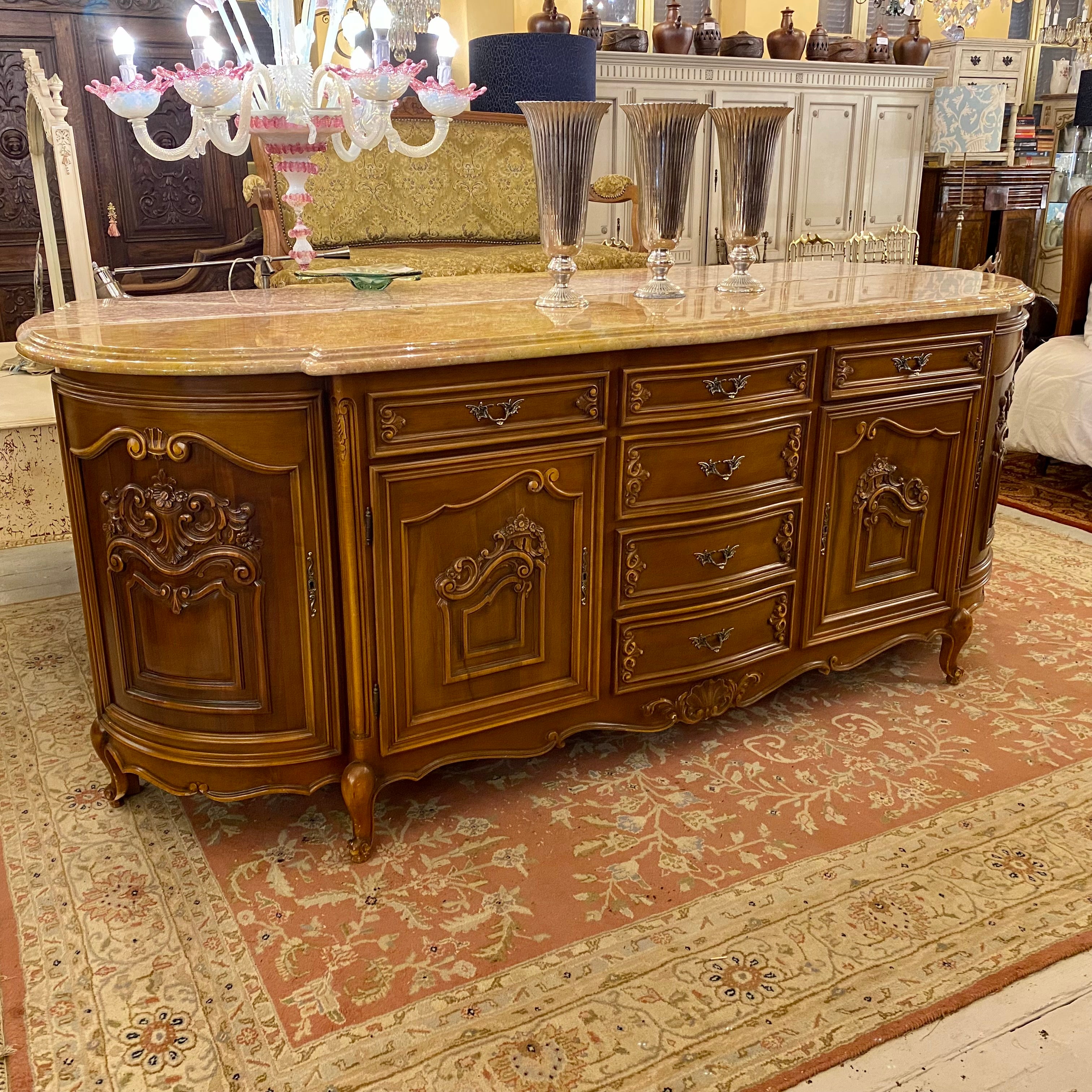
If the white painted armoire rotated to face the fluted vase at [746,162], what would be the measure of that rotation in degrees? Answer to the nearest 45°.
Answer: approximately 45° to its right

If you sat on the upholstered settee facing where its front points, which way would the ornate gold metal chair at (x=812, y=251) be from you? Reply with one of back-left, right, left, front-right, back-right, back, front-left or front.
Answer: back-left

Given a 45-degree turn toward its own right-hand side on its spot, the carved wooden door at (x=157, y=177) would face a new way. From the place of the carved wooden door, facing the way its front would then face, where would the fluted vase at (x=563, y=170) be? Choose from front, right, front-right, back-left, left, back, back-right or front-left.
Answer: front-left

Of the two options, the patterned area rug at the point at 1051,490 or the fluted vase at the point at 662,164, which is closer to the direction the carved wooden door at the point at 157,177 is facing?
the fluted vase

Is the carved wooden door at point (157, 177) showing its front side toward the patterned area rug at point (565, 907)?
yes

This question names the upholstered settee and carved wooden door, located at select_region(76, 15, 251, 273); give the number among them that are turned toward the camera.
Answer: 2

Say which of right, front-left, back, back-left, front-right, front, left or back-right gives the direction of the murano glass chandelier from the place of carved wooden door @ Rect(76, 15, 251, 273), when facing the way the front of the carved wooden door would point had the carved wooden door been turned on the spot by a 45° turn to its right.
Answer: front-left

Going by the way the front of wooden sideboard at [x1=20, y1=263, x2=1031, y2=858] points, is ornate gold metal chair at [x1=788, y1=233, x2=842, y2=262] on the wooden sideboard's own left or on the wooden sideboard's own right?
on the wooden sideboard's own left

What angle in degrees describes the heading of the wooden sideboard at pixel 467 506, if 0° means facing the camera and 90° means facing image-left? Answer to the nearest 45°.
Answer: approximately 315°

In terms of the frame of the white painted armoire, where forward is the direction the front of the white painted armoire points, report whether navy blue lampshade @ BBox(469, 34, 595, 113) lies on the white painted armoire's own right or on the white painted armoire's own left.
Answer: on the white painted armoire's own right

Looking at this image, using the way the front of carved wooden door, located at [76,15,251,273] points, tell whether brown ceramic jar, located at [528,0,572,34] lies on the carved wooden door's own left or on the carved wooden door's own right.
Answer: on the carved wooden door's own left

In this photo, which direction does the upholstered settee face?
toward the camera

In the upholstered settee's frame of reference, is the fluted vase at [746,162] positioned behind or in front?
in front

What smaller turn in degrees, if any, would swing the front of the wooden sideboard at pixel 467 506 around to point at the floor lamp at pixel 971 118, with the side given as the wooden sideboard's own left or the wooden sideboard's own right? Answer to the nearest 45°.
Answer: approximately 90° to the wooden sideboard's own left
